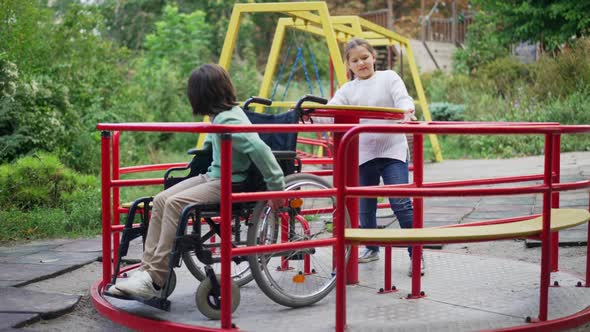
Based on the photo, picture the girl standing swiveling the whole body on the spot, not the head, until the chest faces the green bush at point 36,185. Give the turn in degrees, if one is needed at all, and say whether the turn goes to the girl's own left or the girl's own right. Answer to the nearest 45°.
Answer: approximately 135° to the girl's own right

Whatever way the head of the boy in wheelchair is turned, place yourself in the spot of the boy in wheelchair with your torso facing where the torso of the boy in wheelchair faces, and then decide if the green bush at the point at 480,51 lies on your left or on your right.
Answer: on your right

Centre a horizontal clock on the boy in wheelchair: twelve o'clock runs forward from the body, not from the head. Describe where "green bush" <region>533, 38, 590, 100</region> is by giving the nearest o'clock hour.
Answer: The green bush is roughly at 4 o'clock from the boy in wheelchair.

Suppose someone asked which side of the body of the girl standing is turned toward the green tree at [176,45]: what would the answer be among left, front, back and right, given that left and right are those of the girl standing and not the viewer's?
back

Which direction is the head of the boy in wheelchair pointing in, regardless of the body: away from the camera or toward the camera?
away from the camera

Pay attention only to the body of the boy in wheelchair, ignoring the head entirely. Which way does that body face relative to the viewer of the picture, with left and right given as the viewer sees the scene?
facing to the left of the viewer

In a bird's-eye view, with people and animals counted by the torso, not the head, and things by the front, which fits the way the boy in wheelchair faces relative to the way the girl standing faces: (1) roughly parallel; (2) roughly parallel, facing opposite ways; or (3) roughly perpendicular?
roughly perpendicular

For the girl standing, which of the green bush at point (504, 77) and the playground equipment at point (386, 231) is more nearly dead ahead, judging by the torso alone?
the playground equipment

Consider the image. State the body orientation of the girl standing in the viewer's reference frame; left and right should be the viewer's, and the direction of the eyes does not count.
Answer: facing the viewer

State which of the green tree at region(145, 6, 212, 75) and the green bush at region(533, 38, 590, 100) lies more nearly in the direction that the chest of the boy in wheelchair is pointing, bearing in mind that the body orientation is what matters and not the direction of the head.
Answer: the green tree

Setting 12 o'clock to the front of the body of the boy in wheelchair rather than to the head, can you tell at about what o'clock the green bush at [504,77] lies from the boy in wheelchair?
The green bush is roughly at 4 o'clock from the boy in wheelchair.

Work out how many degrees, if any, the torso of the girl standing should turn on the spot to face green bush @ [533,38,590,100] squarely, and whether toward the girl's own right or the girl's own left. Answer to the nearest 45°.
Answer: approximately 180°

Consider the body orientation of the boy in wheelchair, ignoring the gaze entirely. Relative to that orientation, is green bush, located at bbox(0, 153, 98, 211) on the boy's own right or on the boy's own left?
on the boy's own right

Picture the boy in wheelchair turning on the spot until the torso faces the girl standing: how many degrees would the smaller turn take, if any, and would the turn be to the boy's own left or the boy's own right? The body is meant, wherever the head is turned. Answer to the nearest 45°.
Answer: approximately 135° to the boy's own right

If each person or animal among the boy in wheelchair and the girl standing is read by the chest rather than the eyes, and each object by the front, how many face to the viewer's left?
1
